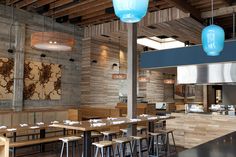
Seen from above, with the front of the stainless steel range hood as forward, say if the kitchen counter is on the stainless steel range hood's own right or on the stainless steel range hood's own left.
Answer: on the stainless steel range hood's own left

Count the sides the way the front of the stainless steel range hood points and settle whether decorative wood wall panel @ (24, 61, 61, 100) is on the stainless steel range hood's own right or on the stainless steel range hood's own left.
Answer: on the stainless steel range hood's own right

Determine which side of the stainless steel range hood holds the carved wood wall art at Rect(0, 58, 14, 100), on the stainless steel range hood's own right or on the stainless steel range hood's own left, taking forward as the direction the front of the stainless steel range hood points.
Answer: on the stainless steel range hood's own right

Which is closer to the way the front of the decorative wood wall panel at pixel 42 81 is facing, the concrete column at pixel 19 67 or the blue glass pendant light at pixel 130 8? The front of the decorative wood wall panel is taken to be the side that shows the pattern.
the blue glass pendant light

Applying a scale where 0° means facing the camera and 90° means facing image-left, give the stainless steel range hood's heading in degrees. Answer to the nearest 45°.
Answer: approximately 45°

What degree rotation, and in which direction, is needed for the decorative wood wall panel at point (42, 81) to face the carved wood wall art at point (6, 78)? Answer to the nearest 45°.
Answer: approximately 90° to its right

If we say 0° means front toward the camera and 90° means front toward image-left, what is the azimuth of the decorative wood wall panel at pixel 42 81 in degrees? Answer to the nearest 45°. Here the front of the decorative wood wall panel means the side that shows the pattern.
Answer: approximately 315°

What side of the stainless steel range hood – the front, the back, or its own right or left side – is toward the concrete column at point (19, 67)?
right
